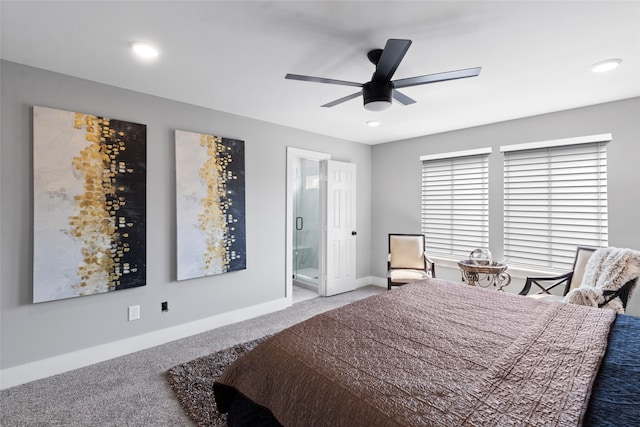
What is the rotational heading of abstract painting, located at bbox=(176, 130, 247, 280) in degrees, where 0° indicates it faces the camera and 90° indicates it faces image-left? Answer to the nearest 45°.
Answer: approximately 315°

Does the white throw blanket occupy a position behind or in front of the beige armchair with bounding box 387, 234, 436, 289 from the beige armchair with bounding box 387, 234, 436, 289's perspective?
in front

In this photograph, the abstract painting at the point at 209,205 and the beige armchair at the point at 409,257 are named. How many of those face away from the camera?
0

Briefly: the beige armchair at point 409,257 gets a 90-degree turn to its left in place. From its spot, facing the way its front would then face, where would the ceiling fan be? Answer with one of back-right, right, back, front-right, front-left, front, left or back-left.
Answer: back-right

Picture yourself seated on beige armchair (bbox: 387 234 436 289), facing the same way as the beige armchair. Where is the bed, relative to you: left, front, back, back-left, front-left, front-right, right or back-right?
front-right

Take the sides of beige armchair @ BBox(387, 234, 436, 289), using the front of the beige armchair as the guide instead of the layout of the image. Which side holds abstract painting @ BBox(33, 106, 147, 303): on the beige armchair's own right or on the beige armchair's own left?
on the beige armchair's own right

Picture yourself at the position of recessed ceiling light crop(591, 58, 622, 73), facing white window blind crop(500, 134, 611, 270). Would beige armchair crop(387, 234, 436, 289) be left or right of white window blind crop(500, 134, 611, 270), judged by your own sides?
left

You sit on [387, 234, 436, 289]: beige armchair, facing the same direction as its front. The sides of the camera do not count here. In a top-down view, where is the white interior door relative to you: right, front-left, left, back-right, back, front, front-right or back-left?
back-right

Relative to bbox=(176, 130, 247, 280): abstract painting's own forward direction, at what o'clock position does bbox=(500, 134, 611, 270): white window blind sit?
The white window blind is roughly at 11 o'clock from the abstract painting.

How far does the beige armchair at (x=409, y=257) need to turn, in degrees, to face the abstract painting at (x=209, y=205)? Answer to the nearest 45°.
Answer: approximately 90° to its right

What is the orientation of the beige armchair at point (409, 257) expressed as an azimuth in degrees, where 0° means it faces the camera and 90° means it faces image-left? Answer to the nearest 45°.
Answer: approximately 315°

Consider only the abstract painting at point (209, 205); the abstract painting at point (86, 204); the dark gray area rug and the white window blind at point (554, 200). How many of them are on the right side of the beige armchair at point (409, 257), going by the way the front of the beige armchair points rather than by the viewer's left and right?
3

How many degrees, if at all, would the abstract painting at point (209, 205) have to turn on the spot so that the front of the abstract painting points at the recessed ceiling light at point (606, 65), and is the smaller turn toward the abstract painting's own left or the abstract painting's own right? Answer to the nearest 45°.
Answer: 0° — it already faces it

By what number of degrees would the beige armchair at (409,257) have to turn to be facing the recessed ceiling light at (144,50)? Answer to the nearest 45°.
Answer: approximately 90° to its right

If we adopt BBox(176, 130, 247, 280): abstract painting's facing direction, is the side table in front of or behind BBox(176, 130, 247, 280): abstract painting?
in front

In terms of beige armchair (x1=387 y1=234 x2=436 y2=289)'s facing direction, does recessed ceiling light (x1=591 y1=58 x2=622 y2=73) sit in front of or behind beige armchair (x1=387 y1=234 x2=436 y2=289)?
in front

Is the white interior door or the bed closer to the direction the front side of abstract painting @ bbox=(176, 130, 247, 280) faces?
the bed

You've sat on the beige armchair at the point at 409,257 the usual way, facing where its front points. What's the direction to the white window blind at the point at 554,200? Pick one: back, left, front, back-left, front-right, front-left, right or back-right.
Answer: front-left
